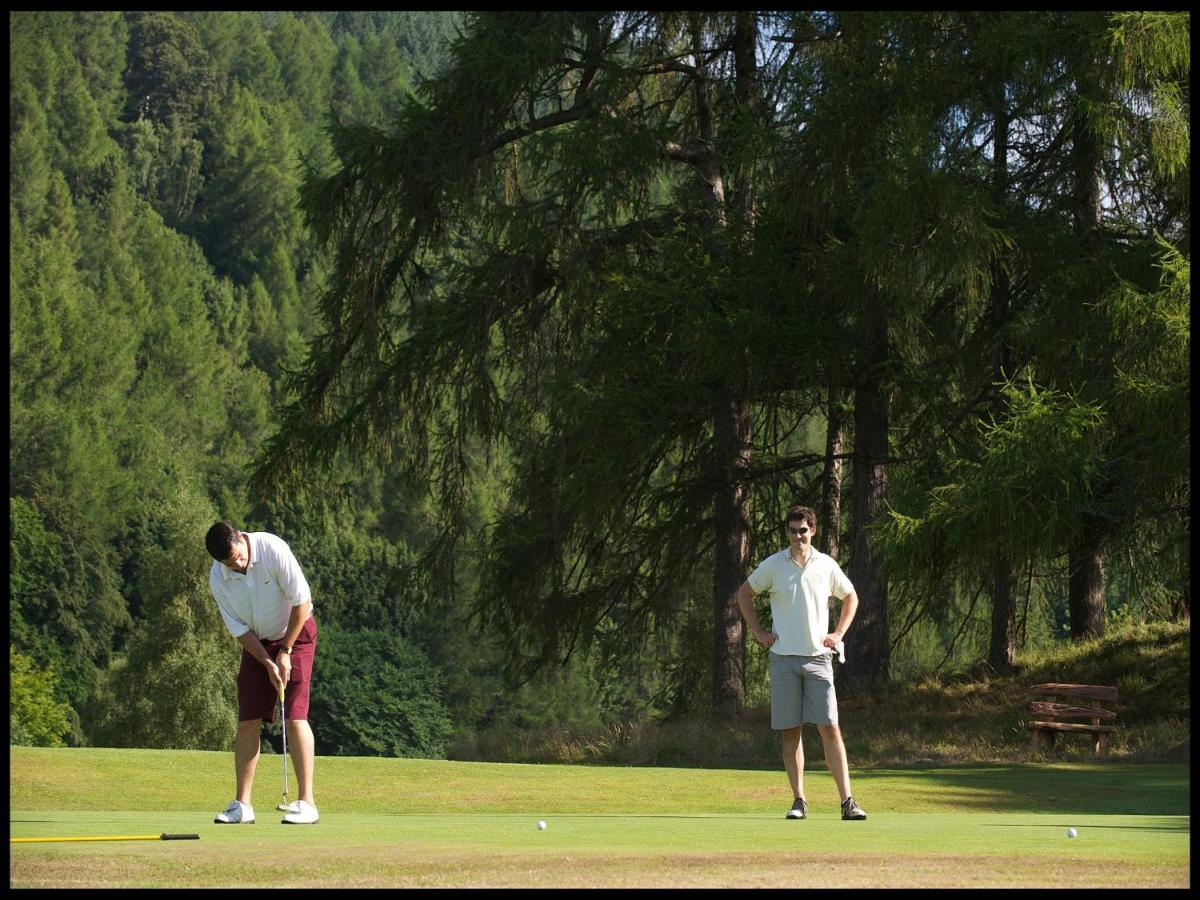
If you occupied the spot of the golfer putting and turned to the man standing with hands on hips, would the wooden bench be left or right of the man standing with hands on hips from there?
left

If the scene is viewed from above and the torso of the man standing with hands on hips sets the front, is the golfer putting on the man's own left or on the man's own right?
on the man's own right

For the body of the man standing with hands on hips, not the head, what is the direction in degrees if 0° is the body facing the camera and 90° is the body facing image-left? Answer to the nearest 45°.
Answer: approximately 0°

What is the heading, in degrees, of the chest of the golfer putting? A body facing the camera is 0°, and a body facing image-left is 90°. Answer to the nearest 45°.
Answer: approximately 45°

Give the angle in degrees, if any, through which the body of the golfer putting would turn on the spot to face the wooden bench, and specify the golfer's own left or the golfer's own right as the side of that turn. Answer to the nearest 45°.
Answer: approximately 180°

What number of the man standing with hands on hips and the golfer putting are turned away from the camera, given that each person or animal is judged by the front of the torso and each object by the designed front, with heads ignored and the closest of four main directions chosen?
0

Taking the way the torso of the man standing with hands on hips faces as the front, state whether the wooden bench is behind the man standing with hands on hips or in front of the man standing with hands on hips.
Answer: behind
